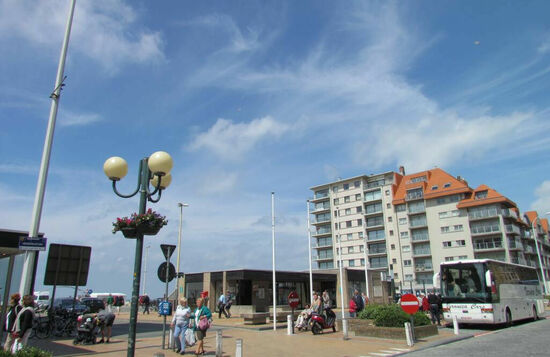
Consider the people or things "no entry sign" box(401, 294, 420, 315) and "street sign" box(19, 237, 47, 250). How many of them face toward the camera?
2

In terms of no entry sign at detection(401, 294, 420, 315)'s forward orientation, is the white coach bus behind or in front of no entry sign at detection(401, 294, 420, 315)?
behind

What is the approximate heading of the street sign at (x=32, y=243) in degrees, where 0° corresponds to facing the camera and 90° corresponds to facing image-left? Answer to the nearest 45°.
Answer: approximately 0°

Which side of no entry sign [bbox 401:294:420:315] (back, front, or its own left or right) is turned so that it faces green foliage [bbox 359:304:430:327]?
back

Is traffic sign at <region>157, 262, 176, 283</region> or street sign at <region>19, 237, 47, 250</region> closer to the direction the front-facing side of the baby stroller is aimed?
the street sign

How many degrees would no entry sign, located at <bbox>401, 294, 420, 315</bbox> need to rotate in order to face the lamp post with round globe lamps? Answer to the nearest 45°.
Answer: approximately 45° to its right

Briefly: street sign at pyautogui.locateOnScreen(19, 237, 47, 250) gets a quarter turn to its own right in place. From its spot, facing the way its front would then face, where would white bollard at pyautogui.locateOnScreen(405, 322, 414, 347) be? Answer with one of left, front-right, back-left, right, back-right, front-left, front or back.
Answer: back

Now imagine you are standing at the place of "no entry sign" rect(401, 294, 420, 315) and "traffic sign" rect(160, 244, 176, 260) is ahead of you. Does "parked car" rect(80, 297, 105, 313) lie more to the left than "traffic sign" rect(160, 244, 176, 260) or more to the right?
right

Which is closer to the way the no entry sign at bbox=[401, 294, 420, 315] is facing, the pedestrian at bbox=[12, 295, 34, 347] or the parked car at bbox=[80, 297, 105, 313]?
the pedestrian

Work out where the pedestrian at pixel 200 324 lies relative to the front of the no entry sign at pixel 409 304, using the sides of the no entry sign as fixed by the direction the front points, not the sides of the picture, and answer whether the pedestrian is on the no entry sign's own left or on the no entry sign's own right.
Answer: on the no entry sign's own right

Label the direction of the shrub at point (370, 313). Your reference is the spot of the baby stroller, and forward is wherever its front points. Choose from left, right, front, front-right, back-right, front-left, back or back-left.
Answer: back-left
